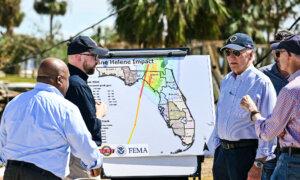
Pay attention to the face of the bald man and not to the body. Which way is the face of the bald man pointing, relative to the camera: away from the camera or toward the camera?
away from the camera

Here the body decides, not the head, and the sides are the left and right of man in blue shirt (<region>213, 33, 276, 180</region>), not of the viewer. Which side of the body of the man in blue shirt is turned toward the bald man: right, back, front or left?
front

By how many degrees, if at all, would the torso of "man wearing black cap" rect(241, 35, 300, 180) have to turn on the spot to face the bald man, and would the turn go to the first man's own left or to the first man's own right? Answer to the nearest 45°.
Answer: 0° — they already face them

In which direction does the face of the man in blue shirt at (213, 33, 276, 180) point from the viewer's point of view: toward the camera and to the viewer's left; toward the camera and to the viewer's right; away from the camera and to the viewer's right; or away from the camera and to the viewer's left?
toward the camera and to the viewer's left

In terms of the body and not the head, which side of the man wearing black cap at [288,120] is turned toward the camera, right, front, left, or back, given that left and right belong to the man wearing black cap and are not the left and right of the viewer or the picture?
left

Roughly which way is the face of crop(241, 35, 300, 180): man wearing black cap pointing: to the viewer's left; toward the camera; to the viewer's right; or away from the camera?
to the viewer's left

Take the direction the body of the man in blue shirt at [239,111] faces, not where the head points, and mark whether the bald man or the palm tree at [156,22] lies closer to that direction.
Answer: the bald man

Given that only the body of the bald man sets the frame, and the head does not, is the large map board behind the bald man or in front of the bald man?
in front

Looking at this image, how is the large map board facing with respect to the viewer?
toward the camera

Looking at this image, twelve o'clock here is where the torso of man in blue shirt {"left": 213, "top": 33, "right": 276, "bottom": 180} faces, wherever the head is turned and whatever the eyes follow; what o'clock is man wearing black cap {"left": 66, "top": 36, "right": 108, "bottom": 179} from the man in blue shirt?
The man wearing black cap is roughly at 1 o'clock from the man in blue shirt.

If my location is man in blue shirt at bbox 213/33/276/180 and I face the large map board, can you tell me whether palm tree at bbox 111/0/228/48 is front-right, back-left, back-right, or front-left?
front-right

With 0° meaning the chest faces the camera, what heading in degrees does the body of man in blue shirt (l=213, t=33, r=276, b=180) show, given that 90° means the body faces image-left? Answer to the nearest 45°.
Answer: approximately 45°

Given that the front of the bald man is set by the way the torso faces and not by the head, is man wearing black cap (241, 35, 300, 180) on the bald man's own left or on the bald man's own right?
on the bald man's own right

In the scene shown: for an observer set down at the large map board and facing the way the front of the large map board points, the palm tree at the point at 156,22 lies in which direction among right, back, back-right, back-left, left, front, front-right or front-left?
back

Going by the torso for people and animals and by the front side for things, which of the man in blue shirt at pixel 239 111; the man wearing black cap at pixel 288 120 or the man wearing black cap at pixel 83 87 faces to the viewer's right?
the man wearing black cap at pixel 83 87
